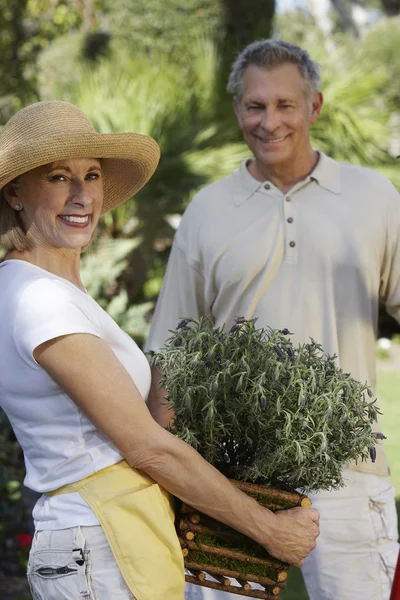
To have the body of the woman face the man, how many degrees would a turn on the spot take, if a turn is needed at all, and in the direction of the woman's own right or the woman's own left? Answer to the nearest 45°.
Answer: approximately 45° to the woman's own left

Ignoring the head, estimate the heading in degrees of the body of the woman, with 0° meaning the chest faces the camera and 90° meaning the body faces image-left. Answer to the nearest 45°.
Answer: approximately 270°

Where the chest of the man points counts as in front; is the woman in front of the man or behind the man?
in front

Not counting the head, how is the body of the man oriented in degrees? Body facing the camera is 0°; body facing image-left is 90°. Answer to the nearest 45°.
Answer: approximately 0°

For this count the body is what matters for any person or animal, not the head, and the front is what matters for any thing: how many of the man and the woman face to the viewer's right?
1

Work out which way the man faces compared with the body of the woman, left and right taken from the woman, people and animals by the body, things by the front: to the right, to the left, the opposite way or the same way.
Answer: to the right
